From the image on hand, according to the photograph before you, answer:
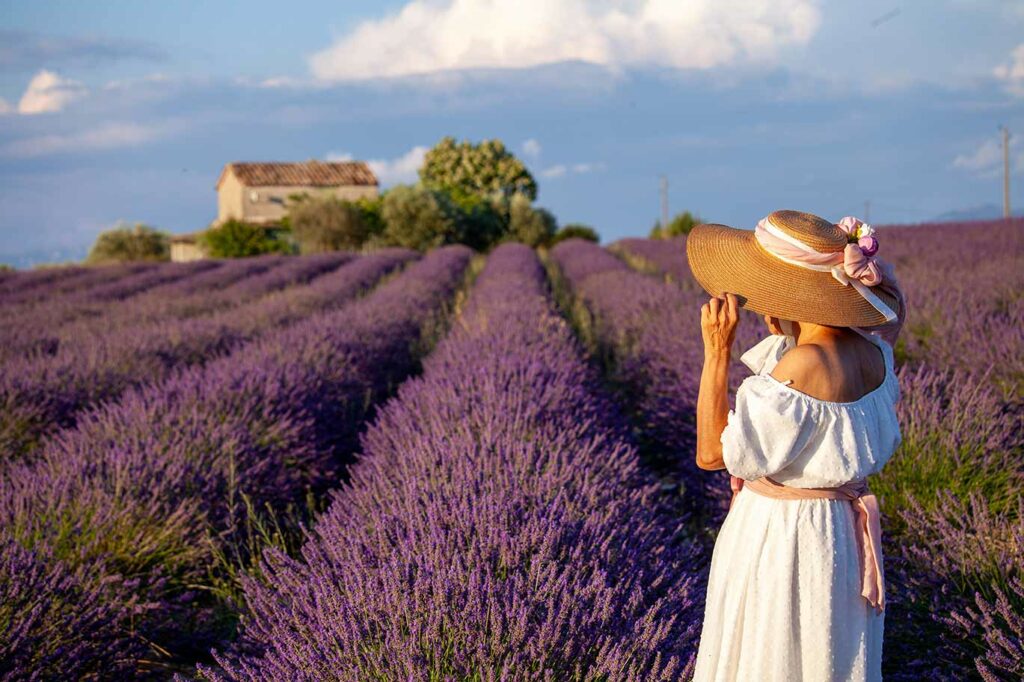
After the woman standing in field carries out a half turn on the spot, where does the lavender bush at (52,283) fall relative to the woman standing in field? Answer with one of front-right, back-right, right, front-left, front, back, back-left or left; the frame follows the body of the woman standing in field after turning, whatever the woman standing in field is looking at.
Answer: back

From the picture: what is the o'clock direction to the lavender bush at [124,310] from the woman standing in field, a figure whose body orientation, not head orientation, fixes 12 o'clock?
The lavender bush is roughly at 12 o'clock from the woman standing in field.

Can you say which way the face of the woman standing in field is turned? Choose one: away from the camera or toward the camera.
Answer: away from the camera

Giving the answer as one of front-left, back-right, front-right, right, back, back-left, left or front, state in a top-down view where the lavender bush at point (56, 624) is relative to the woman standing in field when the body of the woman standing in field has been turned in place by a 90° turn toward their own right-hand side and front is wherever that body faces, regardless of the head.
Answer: back-left

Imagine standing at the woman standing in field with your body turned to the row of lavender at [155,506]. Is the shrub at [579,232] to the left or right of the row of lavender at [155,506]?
right

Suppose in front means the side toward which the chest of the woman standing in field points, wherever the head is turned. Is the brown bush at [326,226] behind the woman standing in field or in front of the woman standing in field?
in front

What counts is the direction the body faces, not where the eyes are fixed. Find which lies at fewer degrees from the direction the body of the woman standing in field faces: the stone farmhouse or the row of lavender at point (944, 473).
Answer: the stone farmhouse

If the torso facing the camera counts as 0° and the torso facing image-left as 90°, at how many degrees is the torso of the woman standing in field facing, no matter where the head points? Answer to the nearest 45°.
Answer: approximately 135°

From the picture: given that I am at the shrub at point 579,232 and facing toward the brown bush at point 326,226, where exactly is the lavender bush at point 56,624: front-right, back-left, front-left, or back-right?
front-left

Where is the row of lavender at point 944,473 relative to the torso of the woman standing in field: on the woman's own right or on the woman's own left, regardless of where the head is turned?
on the woman's own right

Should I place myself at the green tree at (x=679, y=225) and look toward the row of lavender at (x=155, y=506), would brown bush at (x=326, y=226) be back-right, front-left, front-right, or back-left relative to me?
front-right

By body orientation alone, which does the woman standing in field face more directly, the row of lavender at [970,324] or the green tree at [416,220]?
the green tree

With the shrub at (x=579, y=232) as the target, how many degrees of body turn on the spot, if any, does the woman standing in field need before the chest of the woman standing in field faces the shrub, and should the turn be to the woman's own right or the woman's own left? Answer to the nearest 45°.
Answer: approximately 45° to the woman's own right

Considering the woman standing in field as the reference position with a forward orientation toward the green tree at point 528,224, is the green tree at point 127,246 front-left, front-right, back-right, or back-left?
front-left
